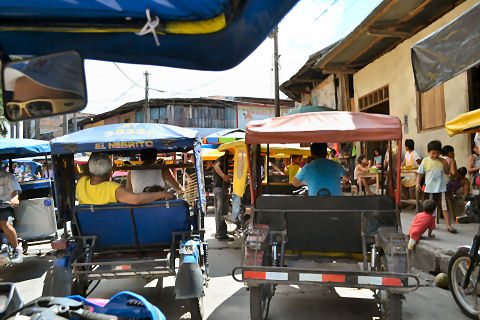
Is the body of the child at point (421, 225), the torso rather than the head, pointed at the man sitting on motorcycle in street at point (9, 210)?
no

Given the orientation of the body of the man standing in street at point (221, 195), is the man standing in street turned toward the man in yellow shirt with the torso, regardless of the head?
no

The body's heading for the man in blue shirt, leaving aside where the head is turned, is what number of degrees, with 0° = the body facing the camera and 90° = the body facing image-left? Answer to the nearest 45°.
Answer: approximately 180°

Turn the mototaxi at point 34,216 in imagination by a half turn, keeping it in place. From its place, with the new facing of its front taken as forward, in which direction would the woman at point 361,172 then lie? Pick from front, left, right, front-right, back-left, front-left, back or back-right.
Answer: left

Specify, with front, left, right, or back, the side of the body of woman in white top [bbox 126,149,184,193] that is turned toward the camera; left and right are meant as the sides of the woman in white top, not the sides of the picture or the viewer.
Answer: back

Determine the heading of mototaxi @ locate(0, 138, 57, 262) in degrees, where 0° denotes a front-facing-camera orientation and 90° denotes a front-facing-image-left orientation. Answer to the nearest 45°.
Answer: approximately 180°

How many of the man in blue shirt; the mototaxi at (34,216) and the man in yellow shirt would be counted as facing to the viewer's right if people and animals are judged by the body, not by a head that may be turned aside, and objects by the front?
0

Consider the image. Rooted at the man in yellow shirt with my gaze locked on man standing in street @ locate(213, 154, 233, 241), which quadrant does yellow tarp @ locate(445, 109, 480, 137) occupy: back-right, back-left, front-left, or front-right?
front-right

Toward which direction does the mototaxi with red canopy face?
away from the camera

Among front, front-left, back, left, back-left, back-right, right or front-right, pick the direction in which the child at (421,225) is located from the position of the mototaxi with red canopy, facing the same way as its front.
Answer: front-right

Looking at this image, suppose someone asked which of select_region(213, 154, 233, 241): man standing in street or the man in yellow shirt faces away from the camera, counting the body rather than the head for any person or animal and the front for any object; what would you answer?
the man in yellow shirt

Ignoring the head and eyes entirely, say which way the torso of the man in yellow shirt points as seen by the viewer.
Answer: away from the camera

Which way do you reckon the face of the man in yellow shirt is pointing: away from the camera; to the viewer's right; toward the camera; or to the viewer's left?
away from the camera
